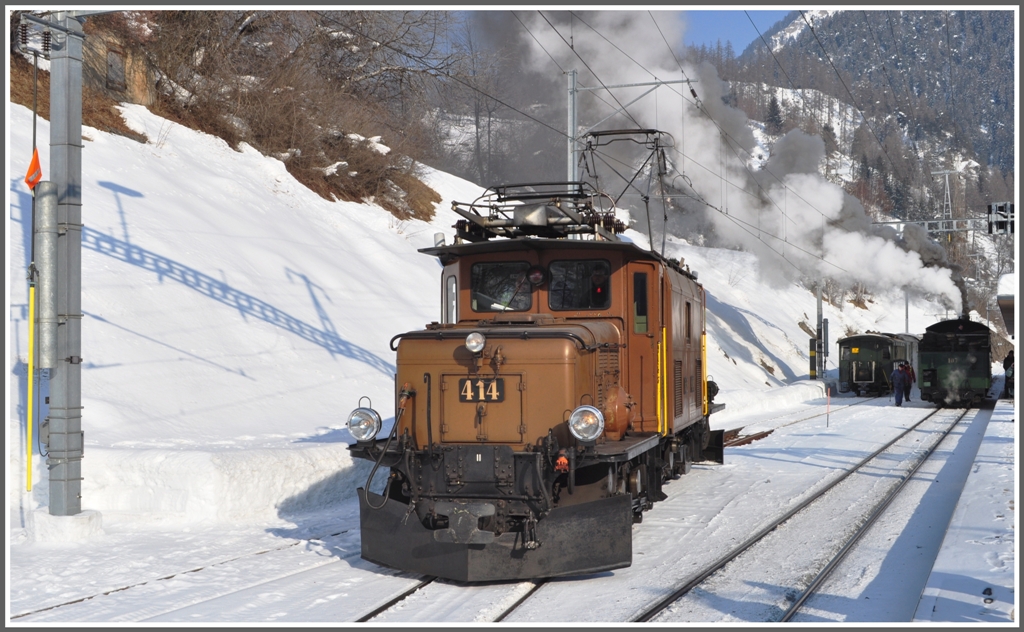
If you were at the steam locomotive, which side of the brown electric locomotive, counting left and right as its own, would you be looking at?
back

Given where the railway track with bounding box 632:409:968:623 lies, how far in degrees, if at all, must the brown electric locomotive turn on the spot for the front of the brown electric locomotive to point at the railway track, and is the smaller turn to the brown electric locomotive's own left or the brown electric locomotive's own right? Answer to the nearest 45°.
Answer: approximately 135° to the brown electric locomotive's own left

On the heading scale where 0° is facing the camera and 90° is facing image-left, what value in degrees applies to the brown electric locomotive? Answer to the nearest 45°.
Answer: approximately 45°

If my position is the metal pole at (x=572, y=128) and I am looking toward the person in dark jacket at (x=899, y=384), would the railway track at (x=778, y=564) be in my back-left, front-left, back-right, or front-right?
back-right

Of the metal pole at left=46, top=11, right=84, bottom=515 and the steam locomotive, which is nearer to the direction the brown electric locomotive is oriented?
the metal pole

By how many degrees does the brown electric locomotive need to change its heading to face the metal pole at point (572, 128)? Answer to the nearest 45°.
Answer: approximately 135° to its right
